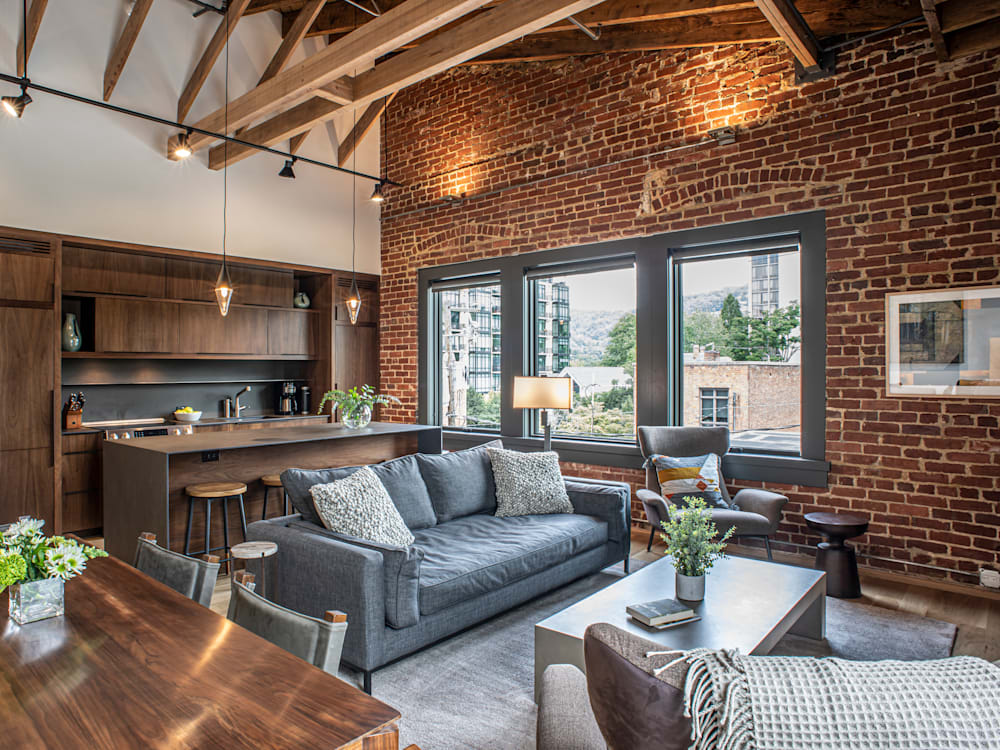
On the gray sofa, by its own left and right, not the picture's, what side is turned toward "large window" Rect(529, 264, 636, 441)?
left

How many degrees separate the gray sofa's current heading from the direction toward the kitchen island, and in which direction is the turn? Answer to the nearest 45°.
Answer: approximately 180°

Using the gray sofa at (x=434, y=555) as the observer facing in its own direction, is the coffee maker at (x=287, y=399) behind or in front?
behind

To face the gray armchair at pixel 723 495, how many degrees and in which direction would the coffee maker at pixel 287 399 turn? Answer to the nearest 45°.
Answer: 0° — it already faces it

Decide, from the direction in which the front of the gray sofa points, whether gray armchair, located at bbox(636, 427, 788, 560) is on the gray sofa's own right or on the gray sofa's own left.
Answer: on the gray sofa's own left

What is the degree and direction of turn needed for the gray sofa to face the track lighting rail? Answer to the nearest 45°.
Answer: approximately 180°

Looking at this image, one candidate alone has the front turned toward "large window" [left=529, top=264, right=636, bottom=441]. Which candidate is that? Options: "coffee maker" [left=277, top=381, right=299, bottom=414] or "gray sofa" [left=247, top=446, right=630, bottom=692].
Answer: the coffee maker

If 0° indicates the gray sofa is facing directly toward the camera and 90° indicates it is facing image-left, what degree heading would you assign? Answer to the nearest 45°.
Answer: approximately 315°

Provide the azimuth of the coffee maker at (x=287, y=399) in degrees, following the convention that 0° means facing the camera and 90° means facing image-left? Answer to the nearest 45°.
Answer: approximately 315°

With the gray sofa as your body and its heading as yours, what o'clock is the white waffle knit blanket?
The white waffle knit blanket is roughly at 1 o'clock from the gray sofa.

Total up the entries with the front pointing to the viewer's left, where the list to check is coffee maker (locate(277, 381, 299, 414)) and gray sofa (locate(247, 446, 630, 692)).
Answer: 0

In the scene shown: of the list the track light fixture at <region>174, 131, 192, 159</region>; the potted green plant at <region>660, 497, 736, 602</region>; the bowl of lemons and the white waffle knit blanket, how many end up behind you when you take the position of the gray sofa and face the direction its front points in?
2
